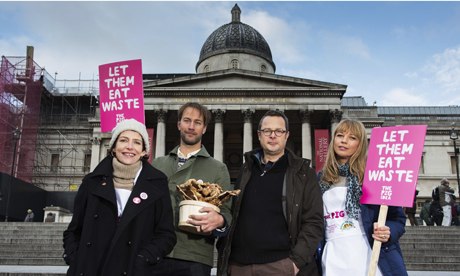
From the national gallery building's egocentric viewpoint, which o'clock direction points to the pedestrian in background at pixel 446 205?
The pedestrian in background is roughly at 11 o'clock from the national gallery building.

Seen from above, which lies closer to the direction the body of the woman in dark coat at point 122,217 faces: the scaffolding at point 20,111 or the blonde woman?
the blonde woman

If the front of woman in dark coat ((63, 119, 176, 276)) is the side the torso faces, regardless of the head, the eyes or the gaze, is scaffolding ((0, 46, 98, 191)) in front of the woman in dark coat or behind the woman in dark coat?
behind

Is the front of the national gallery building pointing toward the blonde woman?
yes

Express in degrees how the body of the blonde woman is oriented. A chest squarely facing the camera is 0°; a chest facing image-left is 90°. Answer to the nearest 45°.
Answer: approximately 45°

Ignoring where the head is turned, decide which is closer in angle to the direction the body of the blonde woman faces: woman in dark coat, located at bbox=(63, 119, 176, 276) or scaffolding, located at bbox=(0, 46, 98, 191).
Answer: the woman in dark coat

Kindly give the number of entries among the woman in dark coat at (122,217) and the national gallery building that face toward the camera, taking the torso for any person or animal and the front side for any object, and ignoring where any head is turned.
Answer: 2

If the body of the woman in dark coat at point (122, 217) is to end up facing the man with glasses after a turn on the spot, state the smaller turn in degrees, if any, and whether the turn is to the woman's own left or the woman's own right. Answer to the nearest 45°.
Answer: approximately 90° to the woman's own left

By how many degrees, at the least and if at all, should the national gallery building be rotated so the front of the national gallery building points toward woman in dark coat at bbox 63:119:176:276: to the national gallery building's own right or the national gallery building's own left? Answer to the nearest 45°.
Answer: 0° — it already faces them
